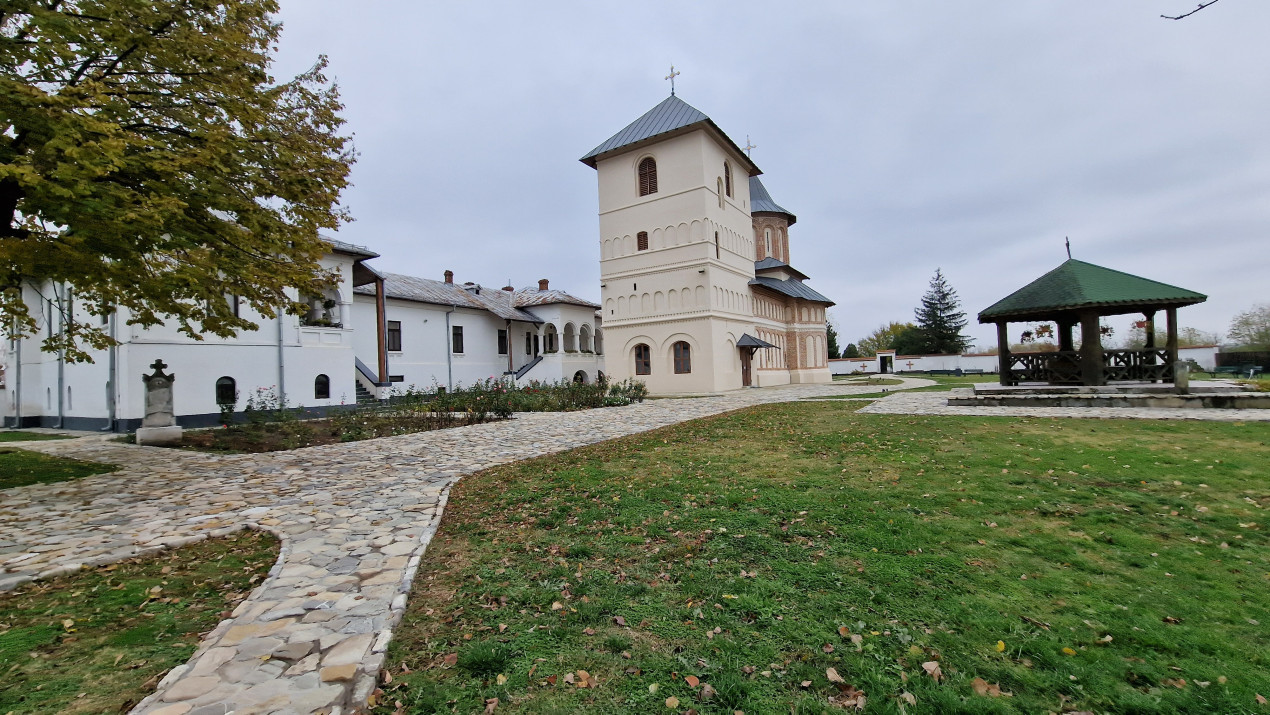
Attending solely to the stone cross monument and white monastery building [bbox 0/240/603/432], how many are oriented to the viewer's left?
0

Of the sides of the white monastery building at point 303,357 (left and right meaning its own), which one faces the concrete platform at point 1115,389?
front

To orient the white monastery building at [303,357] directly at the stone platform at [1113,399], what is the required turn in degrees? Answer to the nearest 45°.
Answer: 0° — it already faces it

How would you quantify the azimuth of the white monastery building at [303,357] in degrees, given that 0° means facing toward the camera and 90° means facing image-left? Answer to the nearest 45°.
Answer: approximately 315°

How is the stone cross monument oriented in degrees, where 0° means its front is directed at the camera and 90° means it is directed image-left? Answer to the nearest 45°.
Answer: approximately 0°

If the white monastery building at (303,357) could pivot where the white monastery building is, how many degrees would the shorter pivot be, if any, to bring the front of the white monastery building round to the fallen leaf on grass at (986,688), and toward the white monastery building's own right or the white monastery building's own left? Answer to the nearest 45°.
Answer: approximately 45° to the white monastery building's own right

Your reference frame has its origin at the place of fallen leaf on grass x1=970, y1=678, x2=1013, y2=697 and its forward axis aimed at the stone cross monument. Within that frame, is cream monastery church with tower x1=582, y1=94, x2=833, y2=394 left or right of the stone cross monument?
right
